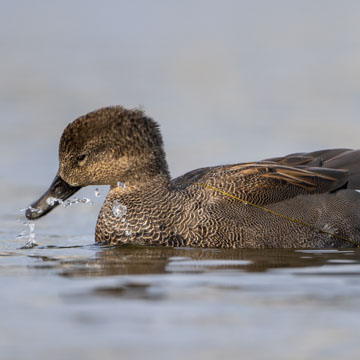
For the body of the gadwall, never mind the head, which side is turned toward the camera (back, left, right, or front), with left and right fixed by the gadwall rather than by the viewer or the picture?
left

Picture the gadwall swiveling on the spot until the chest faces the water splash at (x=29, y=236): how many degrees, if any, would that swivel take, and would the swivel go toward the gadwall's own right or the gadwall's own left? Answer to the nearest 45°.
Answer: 0° — it already faces it
